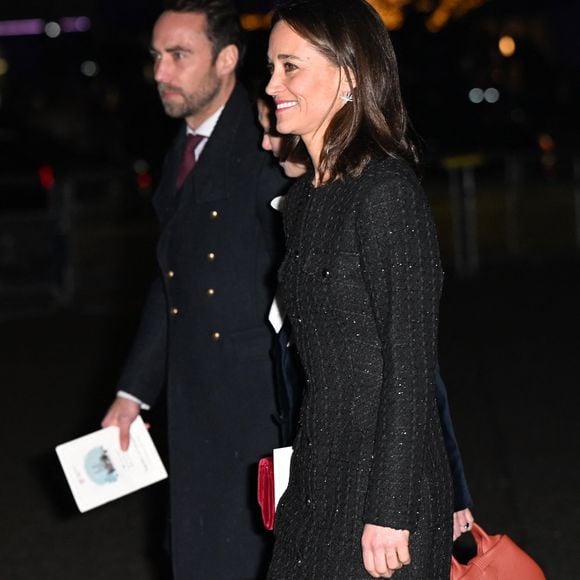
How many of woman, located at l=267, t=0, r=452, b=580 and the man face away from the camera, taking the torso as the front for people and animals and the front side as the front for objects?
0

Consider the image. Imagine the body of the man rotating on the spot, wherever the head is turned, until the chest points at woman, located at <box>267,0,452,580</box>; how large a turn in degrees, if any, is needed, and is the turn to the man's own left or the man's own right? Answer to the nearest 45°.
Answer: approximately 45° to the man's own left
